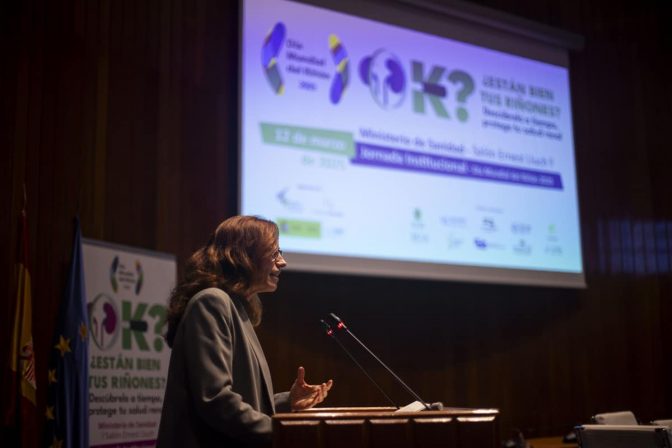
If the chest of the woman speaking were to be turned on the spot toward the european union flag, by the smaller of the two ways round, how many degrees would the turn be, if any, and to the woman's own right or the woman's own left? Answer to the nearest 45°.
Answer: approximately 90° to the woman's own left

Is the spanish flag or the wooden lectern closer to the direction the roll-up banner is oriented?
the wooden lectern

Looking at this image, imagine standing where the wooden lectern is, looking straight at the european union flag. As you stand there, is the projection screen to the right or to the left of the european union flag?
right

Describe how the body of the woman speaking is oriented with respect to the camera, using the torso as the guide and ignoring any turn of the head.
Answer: to the viewer's right

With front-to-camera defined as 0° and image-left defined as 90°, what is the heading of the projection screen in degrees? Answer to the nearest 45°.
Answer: approximately 315°

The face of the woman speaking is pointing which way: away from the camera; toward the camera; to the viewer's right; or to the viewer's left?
to the viewer's right

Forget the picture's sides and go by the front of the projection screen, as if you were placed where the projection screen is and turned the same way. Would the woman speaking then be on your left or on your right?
on your right

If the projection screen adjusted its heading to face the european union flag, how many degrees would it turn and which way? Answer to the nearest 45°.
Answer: approximately 90° to its right

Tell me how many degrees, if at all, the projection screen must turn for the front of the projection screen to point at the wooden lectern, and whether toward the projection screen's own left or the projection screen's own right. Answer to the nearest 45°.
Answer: approximately 45° to the projection screen's own right
